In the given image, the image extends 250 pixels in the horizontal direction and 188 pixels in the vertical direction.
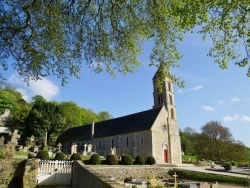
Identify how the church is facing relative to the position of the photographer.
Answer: facing the viewer and to the right of the viewer

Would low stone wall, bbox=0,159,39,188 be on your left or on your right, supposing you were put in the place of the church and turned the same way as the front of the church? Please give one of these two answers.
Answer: on your right

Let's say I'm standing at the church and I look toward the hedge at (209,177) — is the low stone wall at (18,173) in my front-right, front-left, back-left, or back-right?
front-right

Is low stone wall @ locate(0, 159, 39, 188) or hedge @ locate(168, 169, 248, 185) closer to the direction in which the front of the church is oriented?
the hedge

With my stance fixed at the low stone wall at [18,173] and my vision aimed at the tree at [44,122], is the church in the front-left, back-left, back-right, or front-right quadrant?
front-right

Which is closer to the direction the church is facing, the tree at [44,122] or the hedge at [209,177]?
the hedge

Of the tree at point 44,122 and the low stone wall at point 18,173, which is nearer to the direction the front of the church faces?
the low stone wall

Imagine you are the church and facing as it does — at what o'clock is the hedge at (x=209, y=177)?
The hedge is roughly at 1 o'clock from the church.

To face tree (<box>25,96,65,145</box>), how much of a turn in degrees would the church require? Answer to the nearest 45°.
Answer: approximately 135° to its right
